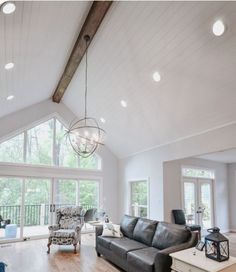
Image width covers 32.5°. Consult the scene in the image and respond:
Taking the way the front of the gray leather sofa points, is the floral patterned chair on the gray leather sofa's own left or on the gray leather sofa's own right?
on the gray leather sofa's own right

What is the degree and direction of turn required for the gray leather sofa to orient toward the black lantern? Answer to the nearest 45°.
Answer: approximately 90° to its left

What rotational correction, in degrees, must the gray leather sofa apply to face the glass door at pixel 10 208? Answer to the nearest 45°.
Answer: approximately 90° to its right

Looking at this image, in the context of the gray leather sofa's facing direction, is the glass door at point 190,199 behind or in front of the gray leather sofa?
behind

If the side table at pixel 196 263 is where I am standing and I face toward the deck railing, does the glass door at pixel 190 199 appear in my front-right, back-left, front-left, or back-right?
front-right

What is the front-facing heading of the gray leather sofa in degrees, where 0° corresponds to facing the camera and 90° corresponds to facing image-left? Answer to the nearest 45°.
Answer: approximately 45°

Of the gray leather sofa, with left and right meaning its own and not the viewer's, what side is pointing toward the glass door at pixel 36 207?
right
